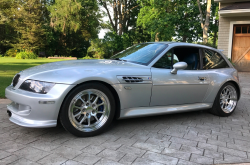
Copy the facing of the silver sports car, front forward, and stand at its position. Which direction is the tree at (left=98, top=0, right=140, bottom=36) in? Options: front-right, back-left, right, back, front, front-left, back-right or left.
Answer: back-right

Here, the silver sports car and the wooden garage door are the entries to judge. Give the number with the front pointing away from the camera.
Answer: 0

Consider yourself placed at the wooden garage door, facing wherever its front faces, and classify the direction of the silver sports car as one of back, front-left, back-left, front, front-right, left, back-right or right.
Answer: front

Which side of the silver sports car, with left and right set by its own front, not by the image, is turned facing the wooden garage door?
back

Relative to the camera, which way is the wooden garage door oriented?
toward the camera

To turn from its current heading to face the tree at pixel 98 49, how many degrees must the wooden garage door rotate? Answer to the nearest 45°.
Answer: approximately 135° to its right

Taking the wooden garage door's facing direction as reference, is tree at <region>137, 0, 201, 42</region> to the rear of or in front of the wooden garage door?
to the rear

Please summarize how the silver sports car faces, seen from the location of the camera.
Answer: facing the viewer and to the left of the viewer

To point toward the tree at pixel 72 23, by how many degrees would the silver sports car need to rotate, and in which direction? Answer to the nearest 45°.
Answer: approximately 135° to its right

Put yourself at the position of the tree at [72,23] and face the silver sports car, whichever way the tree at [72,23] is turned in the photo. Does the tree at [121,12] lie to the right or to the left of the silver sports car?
left
